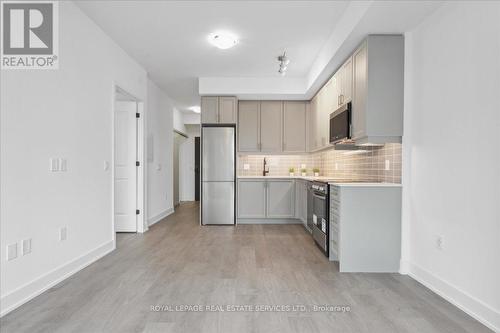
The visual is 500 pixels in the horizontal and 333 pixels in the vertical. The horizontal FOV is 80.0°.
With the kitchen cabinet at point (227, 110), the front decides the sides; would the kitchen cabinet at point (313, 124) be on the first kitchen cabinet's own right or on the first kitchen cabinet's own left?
on the first kitchen cabinet's own left

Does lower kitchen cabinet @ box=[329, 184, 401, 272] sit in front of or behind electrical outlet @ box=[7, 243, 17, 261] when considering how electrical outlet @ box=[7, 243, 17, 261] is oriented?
in front

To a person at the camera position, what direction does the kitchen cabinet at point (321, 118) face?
facing to the left of the viewer

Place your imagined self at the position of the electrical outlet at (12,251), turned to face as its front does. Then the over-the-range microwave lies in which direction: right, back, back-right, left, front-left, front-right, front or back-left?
front-left

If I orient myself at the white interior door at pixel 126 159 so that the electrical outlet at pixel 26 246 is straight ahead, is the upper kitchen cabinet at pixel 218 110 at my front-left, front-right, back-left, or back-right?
back-left

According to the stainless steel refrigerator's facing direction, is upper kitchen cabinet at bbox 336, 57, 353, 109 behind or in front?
in front

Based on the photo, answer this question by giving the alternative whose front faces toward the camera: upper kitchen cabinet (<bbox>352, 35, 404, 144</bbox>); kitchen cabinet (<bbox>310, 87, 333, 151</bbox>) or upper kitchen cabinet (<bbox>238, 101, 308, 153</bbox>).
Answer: upper kitchen cabinet (<bbox>238, 101, 308, 153</bbox>)

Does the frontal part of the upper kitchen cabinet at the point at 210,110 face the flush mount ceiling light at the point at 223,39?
yes

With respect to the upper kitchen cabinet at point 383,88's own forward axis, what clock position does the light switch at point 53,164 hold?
The light switch is roughly at 11 o'clock from the upper kitchen cabinet.

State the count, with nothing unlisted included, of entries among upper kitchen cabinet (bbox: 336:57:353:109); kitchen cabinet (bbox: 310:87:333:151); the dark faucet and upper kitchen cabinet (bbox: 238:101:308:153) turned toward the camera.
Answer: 2

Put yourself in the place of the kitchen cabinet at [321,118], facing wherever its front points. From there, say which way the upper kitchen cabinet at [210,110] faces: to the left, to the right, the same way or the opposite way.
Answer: to the left

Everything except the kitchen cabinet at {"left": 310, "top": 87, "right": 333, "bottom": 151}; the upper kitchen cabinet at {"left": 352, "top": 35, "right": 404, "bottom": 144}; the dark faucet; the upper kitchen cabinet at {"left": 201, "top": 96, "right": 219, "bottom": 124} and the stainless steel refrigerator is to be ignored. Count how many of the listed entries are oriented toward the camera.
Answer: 3

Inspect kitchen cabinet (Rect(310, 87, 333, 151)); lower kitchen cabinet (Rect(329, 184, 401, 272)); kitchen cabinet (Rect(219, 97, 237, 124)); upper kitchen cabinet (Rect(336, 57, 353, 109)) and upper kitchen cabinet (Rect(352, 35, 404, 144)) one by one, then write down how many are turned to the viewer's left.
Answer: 4

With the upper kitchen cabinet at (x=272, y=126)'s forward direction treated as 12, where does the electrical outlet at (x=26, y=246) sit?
The electrical outlet is roughly at 1 o'clock from the upper kitchen cabinet.

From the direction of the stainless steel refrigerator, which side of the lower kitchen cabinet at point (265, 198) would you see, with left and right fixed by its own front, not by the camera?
right

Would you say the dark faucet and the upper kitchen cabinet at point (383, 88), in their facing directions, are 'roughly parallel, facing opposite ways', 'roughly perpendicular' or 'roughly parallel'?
roughly perpendicular

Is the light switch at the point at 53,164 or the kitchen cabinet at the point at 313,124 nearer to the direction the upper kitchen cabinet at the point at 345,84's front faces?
the light switch

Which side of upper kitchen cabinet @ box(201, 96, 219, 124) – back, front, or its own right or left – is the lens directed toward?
front

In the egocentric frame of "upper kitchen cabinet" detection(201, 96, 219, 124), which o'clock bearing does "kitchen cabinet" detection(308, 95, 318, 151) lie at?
The kitchen cabinet is roughly at 9 o'clock from the upper kitchen cabinet.
